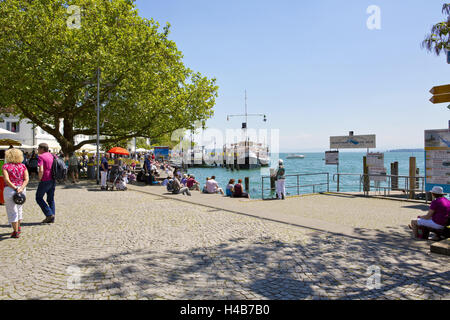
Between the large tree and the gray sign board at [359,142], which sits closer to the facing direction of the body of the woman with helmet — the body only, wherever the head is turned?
the large tree

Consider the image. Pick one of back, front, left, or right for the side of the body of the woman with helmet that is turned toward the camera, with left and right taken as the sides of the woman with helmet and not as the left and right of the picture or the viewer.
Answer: back

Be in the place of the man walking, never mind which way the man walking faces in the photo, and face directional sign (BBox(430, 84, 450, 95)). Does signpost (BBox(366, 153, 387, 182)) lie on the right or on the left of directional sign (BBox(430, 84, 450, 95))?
left

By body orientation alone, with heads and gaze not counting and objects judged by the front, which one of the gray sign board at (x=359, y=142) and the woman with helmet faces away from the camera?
the woman with helmet

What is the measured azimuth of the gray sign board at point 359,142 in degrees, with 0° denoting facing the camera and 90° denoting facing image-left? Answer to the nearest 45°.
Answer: approximately 0°

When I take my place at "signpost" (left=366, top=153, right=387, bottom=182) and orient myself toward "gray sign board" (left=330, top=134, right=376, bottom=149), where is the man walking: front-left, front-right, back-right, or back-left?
back-left
